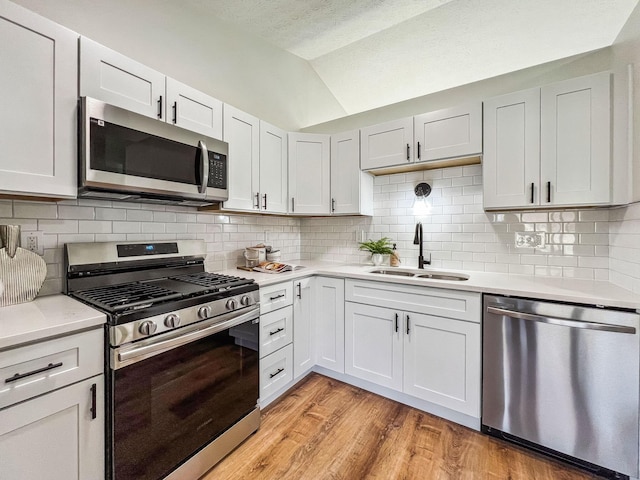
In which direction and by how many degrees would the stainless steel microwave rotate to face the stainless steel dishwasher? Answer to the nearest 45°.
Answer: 0° — it already faces it

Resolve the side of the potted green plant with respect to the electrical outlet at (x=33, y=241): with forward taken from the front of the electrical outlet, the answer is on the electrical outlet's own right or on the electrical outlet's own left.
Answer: on the electrical outlet's own left

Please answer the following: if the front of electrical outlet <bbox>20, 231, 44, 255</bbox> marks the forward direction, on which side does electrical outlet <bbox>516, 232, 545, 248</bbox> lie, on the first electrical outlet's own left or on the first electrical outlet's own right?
on the first electrical outlet's own left

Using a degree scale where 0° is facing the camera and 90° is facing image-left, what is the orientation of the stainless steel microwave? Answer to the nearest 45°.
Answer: approximately 315°

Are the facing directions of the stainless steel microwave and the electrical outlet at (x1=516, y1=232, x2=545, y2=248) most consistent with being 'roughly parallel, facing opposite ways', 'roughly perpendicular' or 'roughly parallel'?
roughly perpendicular

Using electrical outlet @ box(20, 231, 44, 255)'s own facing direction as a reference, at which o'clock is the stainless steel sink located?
The stainless steel sink is roughly at 10 o'clock from the electrical outlet.

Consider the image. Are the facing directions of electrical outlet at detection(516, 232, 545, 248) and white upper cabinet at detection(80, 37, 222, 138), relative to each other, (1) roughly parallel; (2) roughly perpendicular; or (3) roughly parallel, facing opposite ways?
roughly perpendicular

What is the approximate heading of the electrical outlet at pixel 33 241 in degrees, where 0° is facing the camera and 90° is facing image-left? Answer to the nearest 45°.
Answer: approximately 0°

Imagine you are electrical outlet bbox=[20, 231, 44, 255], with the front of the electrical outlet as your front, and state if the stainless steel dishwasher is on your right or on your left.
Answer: on your left
